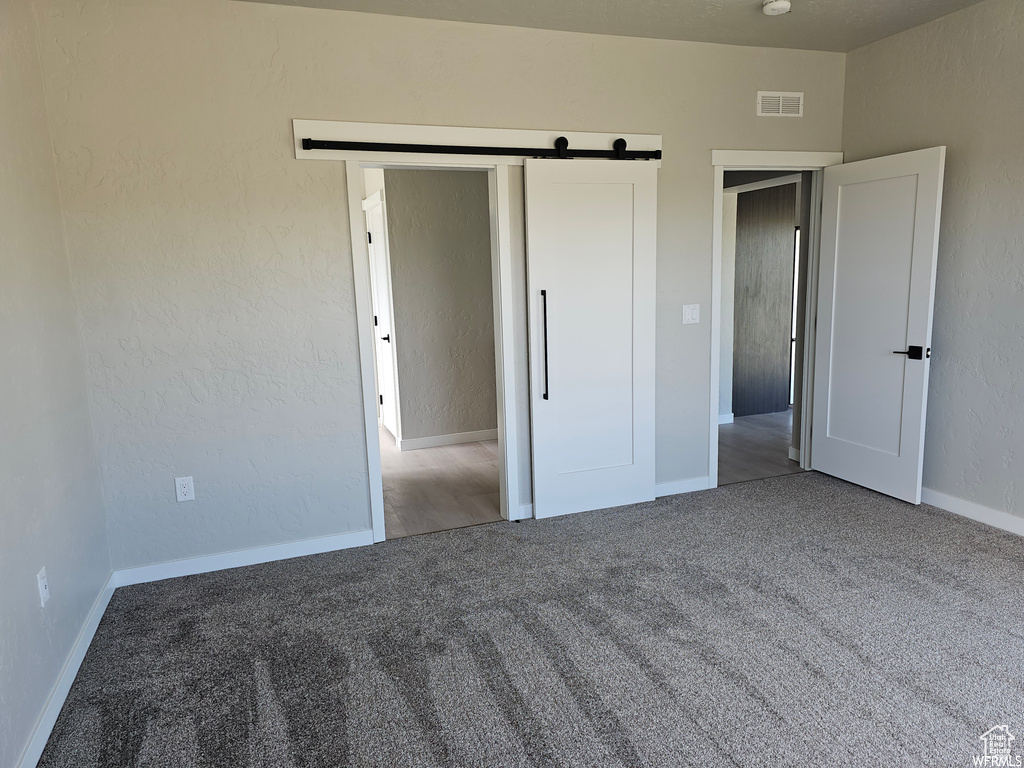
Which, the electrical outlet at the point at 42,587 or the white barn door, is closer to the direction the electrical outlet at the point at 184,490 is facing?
the electrical outlet

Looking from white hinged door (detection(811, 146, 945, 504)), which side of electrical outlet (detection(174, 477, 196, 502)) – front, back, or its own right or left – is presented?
left

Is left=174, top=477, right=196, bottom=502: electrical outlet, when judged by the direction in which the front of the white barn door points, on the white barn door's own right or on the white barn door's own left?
on the white barn door's own right

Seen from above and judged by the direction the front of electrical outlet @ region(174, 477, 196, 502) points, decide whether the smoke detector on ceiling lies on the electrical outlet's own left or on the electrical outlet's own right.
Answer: on the electrical outlet's own left

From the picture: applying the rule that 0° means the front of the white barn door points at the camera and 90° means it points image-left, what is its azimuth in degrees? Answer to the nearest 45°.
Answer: approximately 315°

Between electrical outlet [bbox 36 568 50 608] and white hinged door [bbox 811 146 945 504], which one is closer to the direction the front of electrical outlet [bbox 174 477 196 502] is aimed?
the electrical outlet

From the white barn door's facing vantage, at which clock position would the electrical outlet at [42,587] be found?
The electrical outlet is roughly at 3 o'clock from the white barn door.

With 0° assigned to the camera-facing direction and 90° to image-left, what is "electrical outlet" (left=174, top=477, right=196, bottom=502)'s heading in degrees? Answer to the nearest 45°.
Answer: approximately 0°

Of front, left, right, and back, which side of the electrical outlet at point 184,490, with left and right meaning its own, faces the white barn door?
left
